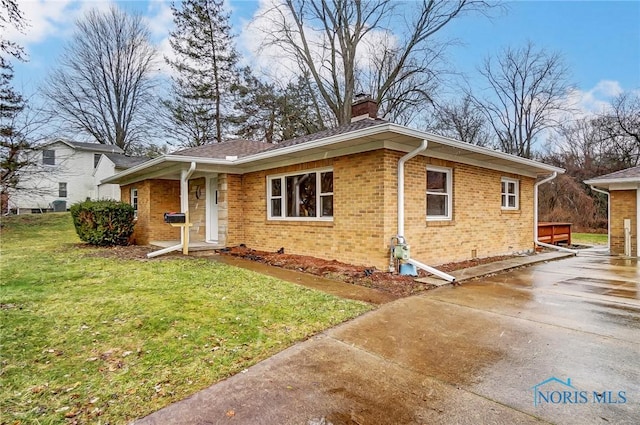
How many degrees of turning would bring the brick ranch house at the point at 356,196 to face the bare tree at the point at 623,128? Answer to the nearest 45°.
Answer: approximately 180°

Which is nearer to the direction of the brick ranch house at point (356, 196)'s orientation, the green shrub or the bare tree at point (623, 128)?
the green shrub

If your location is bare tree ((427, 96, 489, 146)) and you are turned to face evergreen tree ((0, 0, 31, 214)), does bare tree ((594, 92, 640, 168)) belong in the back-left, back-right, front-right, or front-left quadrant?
back-left

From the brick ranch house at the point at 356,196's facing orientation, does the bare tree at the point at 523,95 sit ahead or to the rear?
to the rear

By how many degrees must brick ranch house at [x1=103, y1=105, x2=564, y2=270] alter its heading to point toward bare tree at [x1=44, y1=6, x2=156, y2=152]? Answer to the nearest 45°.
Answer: approximately 90° to its right

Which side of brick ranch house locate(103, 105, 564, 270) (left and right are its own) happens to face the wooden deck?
back

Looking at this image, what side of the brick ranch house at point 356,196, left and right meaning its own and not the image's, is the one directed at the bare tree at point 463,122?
back

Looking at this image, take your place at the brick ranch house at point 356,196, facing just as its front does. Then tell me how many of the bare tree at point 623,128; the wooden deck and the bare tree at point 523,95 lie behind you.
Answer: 3

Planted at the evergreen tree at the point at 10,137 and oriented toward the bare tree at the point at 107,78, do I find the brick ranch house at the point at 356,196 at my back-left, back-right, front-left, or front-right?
back-right

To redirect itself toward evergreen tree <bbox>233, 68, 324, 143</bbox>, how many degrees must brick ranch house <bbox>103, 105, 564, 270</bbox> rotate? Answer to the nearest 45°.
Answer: approximately 135° to its right

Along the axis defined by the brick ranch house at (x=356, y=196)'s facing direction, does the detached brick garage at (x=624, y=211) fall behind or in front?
behind

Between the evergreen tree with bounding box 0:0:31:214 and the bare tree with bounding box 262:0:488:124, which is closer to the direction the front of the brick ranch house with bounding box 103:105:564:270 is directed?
the evergreen tree

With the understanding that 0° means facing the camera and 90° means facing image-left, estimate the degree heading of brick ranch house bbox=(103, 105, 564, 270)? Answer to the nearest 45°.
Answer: approximately 45°
